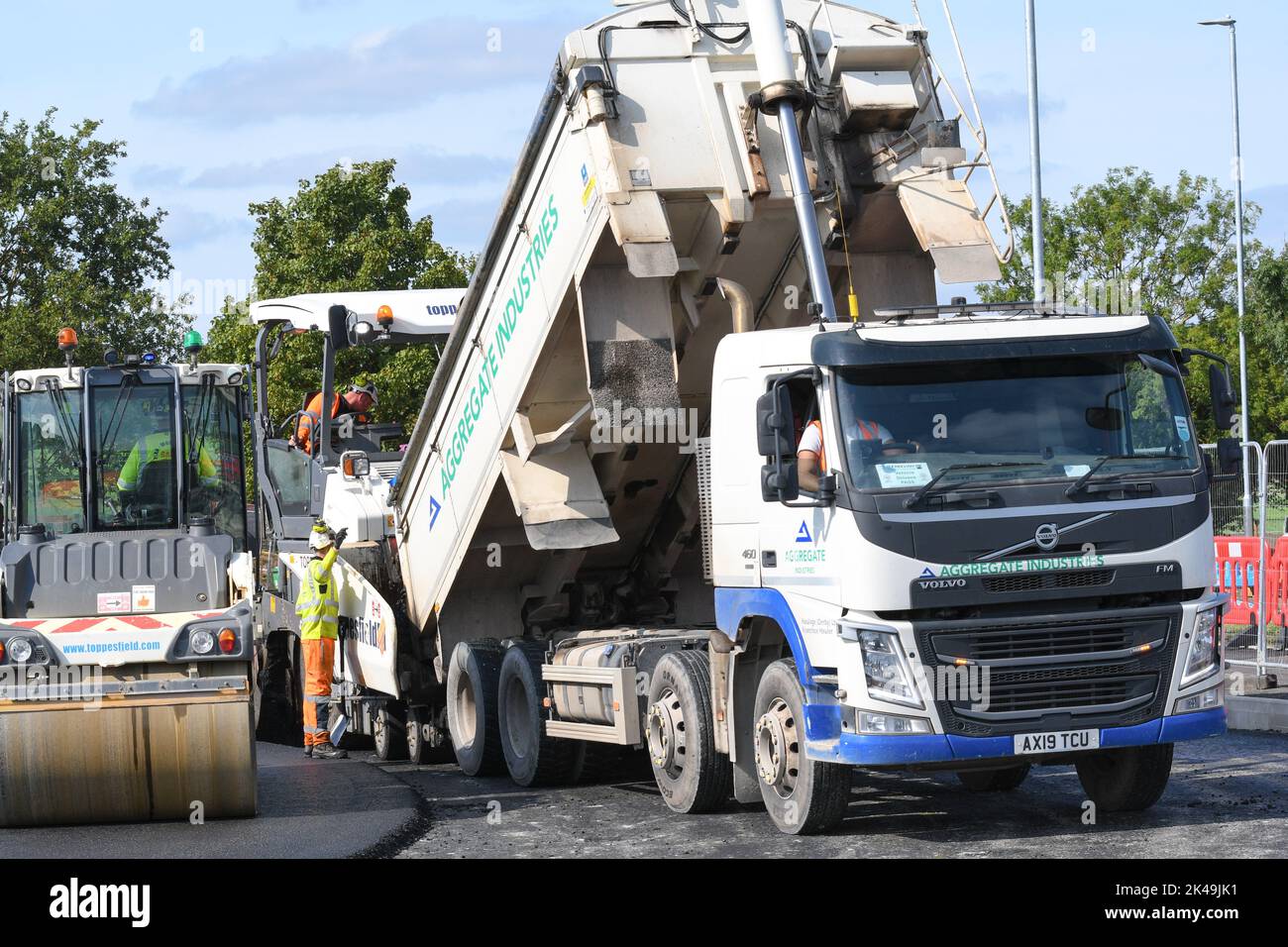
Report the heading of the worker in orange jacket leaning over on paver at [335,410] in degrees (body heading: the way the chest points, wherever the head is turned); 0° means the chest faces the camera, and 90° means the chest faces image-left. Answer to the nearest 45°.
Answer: approximately 270°

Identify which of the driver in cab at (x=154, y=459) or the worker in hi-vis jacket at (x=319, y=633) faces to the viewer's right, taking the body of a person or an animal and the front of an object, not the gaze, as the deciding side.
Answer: the worker in hi-vis jacket

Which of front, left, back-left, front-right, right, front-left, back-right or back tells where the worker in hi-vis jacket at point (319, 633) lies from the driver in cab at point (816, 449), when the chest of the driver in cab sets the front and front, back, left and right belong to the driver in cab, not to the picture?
back
